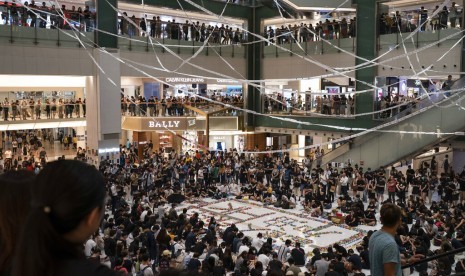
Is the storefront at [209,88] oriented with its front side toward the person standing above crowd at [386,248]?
yes

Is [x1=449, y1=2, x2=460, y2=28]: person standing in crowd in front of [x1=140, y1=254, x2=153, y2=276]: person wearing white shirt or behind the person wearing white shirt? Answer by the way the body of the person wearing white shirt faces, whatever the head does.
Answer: in front

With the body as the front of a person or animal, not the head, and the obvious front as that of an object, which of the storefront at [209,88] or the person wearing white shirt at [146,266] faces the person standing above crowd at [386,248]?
the storefront

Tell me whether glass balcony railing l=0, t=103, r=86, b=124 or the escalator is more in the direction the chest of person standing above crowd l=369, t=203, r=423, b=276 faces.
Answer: the escalator

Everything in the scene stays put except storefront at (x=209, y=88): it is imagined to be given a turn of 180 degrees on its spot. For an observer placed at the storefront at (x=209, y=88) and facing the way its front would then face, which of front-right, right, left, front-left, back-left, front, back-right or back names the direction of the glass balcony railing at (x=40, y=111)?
back-left

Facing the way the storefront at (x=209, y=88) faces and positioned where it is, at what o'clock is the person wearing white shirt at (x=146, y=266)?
The person wearing white shirt is roughly at 12 o'clock from the storefront.

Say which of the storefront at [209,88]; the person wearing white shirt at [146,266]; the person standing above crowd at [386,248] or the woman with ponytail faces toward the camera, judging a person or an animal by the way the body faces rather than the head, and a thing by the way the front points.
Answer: the storefront

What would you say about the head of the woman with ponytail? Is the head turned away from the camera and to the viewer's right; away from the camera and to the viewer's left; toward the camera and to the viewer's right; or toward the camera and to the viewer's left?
away from the camera and to the viewer's right

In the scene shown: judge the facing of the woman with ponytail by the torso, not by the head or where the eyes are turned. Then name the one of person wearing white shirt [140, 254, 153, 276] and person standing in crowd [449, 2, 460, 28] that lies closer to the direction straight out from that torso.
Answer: the person standing in crowd

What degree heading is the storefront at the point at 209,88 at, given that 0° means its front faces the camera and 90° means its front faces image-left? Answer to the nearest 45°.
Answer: approximately 0°

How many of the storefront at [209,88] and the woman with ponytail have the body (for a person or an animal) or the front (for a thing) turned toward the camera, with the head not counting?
1
